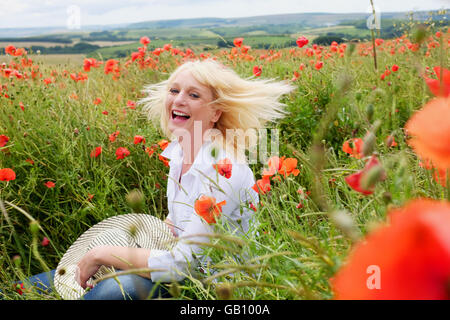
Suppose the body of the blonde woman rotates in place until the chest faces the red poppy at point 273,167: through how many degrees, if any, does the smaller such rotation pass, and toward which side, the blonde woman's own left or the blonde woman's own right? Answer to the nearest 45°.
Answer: approximately 45° to the blonde woman's own left

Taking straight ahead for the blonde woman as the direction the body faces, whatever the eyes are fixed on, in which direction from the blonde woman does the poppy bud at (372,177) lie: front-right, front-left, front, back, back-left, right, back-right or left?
front-left

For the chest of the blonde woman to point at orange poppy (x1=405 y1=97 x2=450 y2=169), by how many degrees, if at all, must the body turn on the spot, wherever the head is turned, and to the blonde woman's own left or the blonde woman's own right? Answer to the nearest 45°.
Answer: approximately 45° to the blonde woman's own left

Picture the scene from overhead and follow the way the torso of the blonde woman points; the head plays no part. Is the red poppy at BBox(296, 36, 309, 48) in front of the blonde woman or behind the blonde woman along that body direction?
behind

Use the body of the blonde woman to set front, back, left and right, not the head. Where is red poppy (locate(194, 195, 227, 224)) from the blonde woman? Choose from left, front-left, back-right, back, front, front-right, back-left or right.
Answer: front-left

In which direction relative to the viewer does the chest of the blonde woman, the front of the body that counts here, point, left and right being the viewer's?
facing the viewer and to the left of the viewer
